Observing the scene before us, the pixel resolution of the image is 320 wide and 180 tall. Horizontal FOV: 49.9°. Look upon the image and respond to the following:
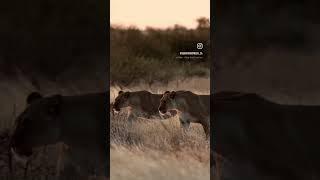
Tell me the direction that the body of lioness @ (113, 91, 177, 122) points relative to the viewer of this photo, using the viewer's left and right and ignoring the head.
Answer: facing to the left of the viewer

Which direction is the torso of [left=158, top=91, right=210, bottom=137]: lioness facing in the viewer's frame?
to the viewer's left

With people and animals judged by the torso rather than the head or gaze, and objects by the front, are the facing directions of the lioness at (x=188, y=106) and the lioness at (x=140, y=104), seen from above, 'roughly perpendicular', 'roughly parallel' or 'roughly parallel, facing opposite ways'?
roughly parallel
